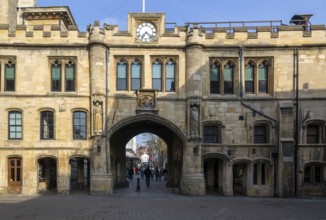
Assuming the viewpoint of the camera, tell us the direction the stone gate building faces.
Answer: facing the viewer
